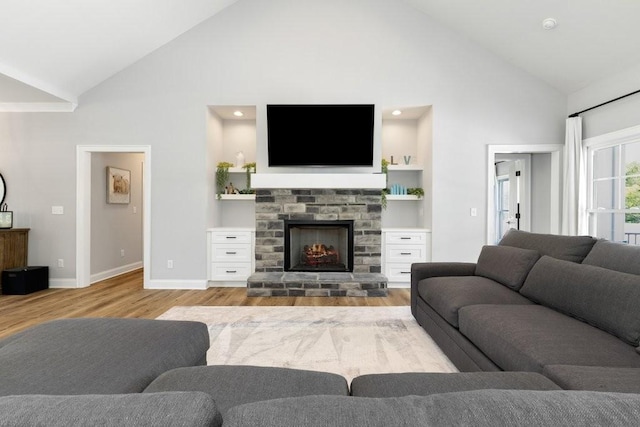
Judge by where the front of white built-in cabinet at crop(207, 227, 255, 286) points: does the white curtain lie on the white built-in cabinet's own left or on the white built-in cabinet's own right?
on the white built-in cabinet's own left

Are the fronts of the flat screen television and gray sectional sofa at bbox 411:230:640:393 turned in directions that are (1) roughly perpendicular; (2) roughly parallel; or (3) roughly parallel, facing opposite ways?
roughly perpendicular

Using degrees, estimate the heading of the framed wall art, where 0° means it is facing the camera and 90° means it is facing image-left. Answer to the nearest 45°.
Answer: approximately 315°

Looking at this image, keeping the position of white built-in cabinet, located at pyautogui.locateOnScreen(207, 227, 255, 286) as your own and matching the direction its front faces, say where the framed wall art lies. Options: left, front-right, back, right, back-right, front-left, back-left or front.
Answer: back-right

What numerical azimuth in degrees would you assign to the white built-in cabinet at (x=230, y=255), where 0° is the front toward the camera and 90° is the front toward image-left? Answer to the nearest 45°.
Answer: approximately 0°
